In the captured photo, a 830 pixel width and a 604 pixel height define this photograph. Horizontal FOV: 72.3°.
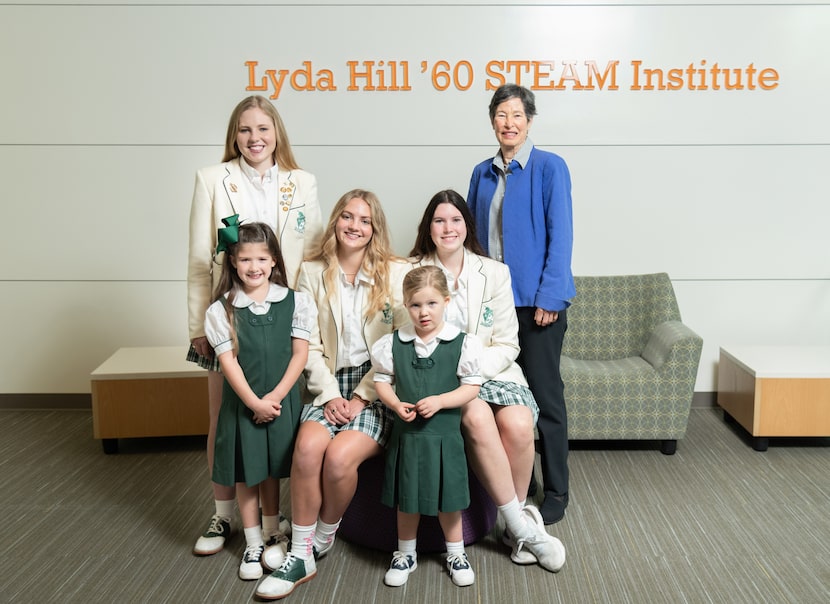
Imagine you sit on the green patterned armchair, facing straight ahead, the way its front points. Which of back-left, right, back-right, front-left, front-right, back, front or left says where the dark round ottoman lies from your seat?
front-right

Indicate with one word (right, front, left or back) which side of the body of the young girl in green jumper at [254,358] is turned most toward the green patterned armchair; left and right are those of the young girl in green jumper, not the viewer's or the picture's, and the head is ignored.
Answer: left

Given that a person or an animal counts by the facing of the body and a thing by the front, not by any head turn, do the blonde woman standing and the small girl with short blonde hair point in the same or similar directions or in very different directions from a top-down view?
same or similar directions

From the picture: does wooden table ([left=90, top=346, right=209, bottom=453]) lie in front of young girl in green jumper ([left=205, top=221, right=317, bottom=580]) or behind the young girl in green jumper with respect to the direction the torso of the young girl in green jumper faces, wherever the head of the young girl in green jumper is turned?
behind

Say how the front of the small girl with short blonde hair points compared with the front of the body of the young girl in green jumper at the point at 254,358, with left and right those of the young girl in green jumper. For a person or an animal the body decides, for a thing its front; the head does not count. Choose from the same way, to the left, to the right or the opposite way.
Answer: the same way

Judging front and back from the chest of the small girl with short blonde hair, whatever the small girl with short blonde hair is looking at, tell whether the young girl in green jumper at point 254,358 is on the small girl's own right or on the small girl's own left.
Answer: on the small girl's own right

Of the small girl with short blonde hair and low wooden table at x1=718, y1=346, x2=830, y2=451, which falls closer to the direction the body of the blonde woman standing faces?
the small girl with short blonde hair

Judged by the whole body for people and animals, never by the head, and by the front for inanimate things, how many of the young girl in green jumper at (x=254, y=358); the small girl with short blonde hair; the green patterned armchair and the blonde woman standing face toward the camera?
4

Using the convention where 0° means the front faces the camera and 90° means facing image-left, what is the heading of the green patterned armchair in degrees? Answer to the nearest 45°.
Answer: approximately 0°

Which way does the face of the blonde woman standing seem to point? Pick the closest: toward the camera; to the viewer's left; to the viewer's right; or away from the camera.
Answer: toward the camera

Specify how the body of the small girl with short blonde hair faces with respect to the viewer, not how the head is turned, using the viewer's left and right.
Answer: facing the viewer

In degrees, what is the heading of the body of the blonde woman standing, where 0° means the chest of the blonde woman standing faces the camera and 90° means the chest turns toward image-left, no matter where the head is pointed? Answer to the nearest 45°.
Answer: approximately 0°

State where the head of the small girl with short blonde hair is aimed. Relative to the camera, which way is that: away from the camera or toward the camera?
toward the camera
